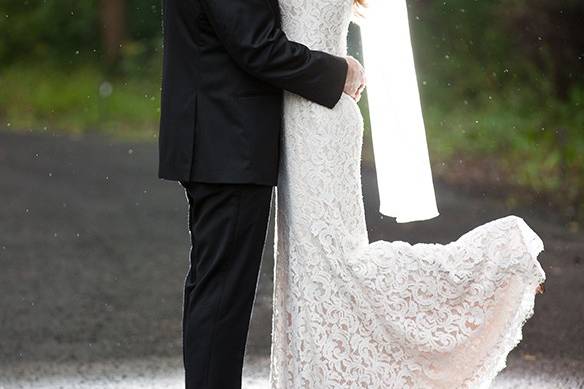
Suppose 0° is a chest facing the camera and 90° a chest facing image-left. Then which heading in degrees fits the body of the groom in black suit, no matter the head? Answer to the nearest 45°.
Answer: approximately 270°
